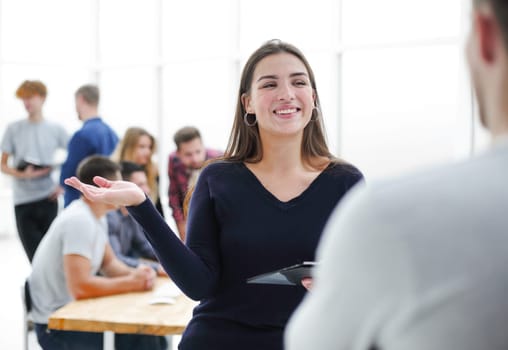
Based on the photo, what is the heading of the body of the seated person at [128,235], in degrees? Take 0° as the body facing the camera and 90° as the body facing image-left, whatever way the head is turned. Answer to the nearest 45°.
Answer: approximately 315°

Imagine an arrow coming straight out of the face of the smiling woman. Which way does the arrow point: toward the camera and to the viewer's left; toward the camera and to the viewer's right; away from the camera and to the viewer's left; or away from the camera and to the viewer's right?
toward the camera and to the viewer's right

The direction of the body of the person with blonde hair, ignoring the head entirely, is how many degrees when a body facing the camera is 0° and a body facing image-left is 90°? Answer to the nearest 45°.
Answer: approximately 315°

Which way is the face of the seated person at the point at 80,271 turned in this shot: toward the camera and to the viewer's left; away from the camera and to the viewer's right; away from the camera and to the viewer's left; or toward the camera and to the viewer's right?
away from the camera and to the viewer's right

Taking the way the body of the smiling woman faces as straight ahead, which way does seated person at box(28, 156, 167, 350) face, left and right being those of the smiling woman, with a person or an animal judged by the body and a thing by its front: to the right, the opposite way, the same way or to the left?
to the left

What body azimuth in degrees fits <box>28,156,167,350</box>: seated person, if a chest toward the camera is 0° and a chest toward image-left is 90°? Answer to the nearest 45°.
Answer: approximately 270°

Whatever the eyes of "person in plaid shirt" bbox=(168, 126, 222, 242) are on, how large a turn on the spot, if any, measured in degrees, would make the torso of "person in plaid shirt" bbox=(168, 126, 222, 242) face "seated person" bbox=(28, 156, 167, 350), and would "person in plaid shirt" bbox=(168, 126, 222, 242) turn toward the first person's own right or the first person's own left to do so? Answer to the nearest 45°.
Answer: approximately 45° to the first person's own right

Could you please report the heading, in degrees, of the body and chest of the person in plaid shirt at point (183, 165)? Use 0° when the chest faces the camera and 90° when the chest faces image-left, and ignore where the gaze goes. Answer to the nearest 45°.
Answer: approximately 315°

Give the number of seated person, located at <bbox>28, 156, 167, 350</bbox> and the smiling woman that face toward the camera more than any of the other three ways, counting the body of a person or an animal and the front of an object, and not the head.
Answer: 1

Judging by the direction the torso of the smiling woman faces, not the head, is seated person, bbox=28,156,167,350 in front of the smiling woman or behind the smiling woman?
behind

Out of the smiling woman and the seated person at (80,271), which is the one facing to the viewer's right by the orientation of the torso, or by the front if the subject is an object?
the seated person

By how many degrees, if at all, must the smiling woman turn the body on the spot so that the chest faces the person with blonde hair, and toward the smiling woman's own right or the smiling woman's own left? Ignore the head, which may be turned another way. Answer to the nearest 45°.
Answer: approximately 180°

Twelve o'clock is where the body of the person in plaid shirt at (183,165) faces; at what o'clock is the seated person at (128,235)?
the seated person at (128,235) is roughly at 2 o'clock from the person in plaid shirt at (183,165).

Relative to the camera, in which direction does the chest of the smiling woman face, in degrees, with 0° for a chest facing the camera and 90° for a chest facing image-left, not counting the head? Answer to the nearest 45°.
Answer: approximately 0°
